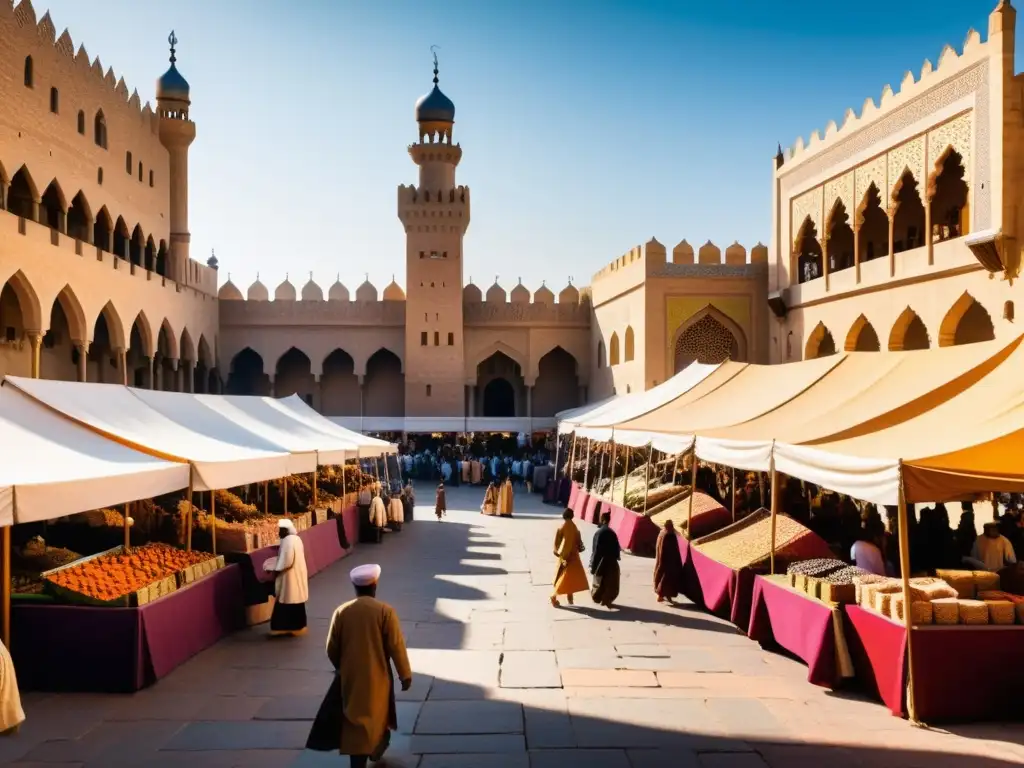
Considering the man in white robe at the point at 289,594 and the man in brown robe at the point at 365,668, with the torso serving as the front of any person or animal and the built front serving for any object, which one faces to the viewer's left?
the man in white robe

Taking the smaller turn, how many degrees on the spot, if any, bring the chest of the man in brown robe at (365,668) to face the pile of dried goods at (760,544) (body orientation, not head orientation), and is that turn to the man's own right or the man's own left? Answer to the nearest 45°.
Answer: approximately 45° to the man's own right

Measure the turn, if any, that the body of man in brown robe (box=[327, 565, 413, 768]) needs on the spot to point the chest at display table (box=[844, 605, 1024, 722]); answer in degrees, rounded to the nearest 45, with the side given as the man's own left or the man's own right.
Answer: approximately 90° to the man's own right

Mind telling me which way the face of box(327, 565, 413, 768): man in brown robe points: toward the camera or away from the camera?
away from the camera

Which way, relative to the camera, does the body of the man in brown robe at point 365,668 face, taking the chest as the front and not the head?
away from the camera

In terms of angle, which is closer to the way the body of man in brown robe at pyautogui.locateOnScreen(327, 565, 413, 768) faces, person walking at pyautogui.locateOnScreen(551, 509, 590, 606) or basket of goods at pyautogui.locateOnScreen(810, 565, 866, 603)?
the person walking

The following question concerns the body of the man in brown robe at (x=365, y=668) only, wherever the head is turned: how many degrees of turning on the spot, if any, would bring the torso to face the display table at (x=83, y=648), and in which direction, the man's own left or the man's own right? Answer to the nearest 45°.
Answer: approximately 45° to the man's own left

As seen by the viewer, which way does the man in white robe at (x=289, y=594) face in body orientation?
to the viewer's left

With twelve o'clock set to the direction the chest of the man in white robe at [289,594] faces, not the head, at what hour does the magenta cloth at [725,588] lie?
The magenta cloth is roughly at 6 o'clock from the man in white robe.

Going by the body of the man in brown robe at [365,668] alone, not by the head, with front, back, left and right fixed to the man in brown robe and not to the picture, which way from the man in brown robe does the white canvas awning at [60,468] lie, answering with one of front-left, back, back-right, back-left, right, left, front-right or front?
front-left

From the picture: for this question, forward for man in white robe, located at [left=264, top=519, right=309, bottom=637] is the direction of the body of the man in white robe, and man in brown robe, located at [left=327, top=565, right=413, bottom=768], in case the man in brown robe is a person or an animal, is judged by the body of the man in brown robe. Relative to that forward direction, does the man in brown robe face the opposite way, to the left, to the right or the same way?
to the right

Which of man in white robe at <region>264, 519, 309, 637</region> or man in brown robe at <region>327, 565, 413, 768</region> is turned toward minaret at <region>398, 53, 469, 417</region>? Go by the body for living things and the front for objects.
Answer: the man in brown robe

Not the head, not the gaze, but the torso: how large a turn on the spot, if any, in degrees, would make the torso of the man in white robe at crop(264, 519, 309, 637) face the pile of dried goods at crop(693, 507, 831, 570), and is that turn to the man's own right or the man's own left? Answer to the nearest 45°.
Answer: approximately 180°

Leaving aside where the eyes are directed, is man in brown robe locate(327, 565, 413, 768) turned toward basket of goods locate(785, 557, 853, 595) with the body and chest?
no

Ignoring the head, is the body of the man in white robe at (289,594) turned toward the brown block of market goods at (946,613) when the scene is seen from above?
no

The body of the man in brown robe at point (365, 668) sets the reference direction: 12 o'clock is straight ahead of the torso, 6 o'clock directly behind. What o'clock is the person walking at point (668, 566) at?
The person walking is roughly at 1 o'clock from the man in brown robe.

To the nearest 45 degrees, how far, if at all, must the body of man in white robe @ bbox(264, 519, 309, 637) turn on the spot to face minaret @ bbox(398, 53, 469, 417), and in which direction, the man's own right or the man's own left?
approximately 90° to the man's own right
